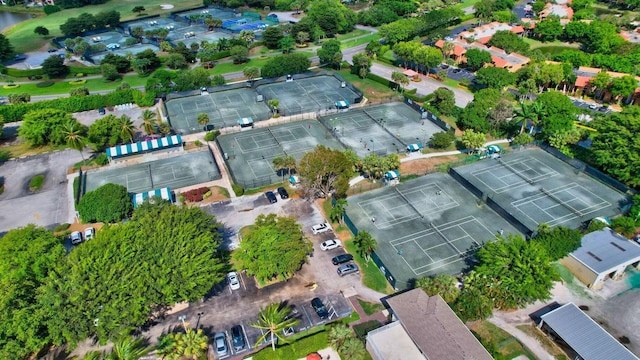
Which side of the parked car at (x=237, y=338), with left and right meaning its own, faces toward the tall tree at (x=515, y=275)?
left

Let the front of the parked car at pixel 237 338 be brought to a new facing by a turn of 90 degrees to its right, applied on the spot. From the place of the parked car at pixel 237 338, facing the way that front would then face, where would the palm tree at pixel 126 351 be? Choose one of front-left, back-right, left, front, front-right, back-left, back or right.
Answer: front

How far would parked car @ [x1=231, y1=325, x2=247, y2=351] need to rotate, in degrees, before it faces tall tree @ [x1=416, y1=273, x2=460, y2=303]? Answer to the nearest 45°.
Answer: approximately 90° to its left

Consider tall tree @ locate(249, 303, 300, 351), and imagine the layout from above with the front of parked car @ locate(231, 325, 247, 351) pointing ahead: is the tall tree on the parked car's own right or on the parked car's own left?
on the parked car's own left

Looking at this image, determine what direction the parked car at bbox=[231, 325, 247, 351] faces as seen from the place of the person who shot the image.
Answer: facing the viewer

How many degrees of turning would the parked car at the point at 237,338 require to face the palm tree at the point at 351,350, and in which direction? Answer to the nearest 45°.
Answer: approximately 90° to its left

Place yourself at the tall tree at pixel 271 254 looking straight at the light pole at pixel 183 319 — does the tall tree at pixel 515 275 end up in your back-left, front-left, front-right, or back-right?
back-left

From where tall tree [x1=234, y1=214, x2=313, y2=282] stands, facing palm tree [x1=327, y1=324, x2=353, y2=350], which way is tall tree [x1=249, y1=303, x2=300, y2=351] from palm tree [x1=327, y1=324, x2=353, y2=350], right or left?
right

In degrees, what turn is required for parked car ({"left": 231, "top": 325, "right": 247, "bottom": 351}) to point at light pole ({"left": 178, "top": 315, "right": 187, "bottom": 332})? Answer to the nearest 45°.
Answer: approximately 135° to its right

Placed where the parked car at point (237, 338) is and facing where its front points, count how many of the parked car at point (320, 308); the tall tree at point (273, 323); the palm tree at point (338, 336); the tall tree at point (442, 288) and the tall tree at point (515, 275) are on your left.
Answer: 5

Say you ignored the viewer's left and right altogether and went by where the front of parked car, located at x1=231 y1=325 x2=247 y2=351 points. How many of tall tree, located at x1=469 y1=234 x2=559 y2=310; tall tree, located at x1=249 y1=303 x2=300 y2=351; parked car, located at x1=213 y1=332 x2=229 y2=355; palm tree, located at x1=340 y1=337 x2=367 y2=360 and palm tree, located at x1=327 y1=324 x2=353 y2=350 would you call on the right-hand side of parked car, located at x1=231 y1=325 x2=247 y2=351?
1

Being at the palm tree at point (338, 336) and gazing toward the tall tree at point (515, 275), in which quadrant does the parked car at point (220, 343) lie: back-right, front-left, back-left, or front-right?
back-left
